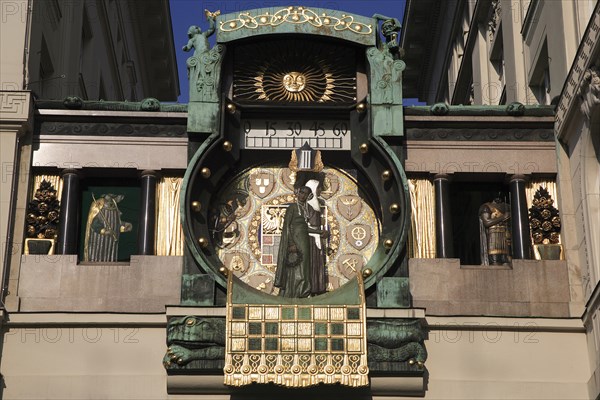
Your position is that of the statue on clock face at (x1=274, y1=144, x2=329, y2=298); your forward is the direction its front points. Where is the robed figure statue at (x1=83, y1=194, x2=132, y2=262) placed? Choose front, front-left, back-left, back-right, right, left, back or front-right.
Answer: back-right

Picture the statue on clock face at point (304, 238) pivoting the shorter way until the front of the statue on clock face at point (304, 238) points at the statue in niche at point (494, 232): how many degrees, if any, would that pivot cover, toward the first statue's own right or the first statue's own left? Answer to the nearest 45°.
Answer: approximately 45° to the first statue's own left

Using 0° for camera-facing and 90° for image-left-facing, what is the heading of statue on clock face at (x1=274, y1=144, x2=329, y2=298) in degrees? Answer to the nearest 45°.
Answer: approximately 315°

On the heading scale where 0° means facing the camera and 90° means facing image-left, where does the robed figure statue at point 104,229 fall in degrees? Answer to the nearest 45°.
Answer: approximately 315°
